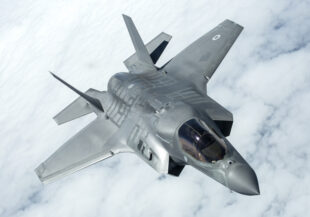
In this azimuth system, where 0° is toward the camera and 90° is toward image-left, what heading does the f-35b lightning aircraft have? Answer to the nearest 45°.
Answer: approximately 315°
